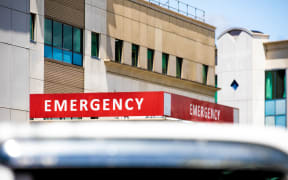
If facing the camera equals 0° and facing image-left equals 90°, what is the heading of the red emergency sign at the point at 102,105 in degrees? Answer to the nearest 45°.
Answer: approximately 0°
